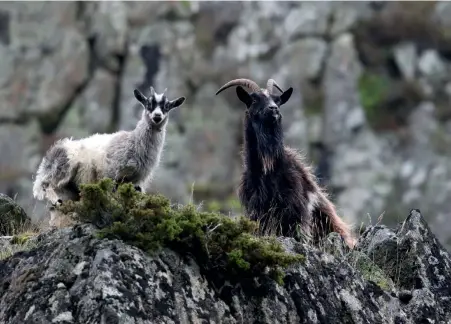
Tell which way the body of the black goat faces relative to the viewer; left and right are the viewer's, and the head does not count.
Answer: facing the viewer and to the left of the viewer

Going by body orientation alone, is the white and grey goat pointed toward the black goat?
yes

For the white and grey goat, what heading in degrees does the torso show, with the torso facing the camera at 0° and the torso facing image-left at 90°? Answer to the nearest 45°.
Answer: approximately 270°

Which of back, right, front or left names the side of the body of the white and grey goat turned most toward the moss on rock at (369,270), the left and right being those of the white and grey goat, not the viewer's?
front

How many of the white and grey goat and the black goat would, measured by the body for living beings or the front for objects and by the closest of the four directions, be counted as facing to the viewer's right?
1

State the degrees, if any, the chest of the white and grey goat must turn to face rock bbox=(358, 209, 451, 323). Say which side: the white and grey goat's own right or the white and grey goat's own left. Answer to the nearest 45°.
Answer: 0° — it already faces it

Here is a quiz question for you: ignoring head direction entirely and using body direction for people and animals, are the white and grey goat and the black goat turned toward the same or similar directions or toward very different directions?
very different directions

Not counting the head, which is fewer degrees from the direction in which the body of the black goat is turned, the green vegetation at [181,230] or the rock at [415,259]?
the green vegetation
